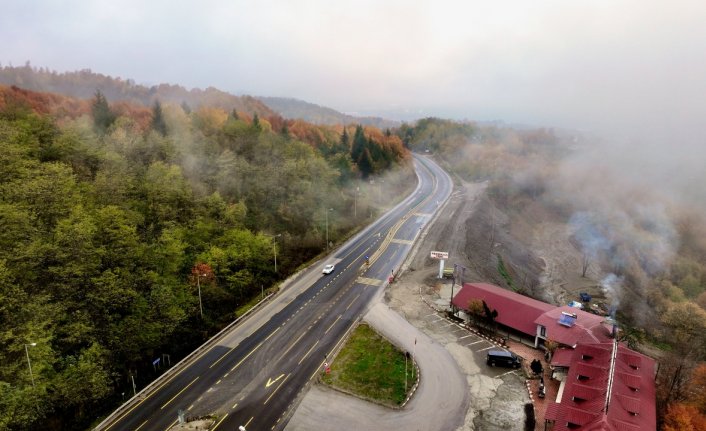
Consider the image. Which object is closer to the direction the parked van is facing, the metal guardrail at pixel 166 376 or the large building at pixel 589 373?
the large building

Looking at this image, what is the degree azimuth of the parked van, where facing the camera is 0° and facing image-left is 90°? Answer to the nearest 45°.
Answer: approximately 270°

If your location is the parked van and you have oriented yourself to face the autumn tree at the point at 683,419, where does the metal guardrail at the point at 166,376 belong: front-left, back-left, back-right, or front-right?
back-right

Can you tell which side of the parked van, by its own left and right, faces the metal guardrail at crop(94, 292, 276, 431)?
back

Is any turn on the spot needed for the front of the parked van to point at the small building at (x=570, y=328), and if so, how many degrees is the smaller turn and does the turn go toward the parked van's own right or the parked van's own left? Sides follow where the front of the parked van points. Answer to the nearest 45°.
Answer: approximately 45° to the parked van's own left

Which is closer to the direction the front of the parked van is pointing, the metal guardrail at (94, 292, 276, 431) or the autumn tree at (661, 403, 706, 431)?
the autumn tree
